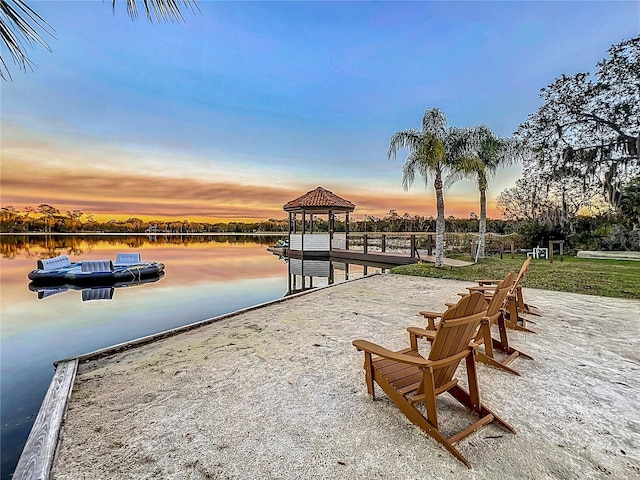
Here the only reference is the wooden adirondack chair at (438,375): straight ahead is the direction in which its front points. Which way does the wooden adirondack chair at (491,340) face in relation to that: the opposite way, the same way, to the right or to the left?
the same way

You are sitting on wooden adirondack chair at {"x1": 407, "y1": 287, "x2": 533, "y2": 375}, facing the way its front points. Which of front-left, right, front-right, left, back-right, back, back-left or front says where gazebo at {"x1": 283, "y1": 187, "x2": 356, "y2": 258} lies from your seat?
front

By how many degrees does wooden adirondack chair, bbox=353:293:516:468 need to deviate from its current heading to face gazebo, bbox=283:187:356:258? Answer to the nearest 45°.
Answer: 0° — it already faces it

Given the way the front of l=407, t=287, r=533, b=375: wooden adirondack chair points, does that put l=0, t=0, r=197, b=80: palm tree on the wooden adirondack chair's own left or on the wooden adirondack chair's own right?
on the wooden adirondack chair's own left

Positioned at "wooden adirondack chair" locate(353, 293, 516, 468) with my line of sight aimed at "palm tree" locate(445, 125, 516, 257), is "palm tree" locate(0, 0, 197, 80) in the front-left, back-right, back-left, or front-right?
back-left

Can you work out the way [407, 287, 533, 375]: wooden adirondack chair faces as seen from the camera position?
facing away from the viewer and to the left of the viewer

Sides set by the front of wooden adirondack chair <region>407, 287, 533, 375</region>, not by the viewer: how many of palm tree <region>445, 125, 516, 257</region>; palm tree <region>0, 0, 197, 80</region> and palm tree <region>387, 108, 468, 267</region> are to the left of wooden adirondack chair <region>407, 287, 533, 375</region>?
1

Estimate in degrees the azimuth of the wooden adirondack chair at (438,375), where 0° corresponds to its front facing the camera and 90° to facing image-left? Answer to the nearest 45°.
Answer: approximately 135°

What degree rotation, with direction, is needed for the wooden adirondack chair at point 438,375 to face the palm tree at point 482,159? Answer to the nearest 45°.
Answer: approximately 45° to its right

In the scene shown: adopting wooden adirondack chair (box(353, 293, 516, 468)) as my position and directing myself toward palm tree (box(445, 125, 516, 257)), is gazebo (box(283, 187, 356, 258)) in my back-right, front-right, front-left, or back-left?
front-left
